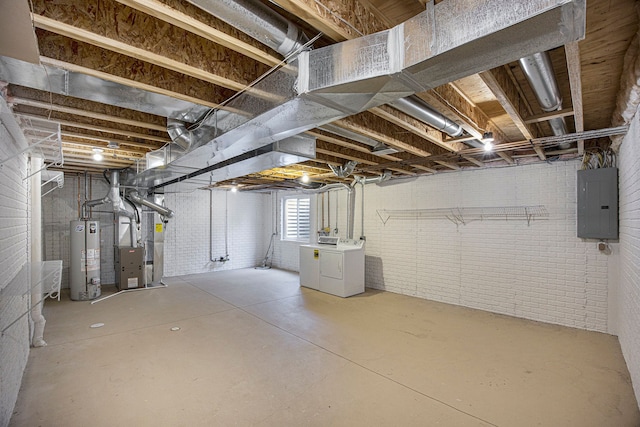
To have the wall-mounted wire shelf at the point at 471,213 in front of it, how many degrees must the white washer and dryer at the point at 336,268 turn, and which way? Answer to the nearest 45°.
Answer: approximately 135° to its left

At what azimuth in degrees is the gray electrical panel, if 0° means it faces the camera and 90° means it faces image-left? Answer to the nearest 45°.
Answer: approximately 0°

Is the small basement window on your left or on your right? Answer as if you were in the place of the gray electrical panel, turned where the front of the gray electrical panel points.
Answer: on your right

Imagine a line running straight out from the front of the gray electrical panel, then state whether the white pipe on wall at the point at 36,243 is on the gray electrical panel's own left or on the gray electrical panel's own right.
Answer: on the gray electrical panel's own right

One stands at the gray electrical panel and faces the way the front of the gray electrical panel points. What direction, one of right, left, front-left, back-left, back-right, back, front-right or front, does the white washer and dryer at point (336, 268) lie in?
right

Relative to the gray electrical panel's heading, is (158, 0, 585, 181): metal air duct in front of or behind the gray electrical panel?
in front

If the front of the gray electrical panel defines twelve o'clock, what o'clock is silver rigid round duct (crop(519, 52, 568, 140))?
The silver rigid round duct is roughly at 12 o'clock from the gray electrical panel.

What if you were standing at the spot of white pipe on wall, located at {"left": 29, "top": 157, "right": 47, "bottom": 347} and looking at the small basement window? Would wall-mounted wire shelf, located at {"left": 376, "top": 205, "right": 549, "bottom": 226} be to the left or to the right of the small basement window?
right
